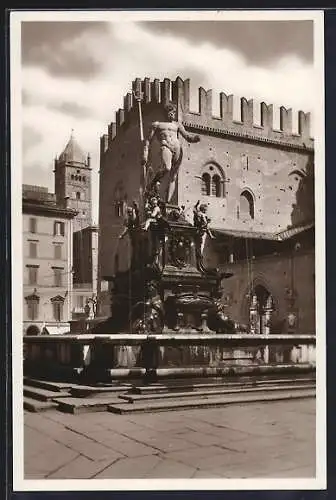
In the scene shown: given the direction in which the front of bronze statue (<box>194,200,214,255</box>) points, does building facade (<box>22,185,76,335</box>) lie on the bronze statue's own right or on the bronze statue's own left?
on the bronze statue's own right

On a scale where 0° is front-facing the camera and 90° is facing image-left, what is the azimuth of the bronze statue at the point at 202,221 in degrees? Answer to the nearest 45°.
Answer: approximately 315°

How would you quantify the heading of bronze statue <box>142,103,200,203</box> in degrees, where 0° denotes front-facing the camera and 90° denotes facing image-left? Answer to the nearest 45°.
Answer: approximately 0°
